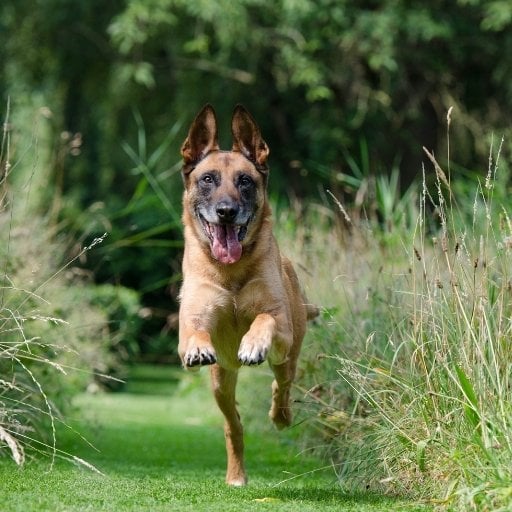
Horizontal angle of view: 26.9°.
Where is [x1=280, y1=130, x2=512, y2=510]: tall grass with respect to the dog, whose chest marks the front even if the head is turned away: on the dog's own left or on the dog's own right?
on the dog's own left

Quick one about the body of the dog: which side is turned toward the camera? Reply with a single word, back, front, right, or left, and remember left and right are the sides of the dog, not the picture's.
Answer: front

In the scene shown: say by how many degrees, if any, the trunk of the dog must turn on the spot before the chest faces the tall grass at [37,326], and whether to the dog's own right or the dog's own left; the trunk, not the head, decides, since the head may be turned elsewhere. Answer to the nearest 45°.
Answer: approximately 135° to the dog's own right
